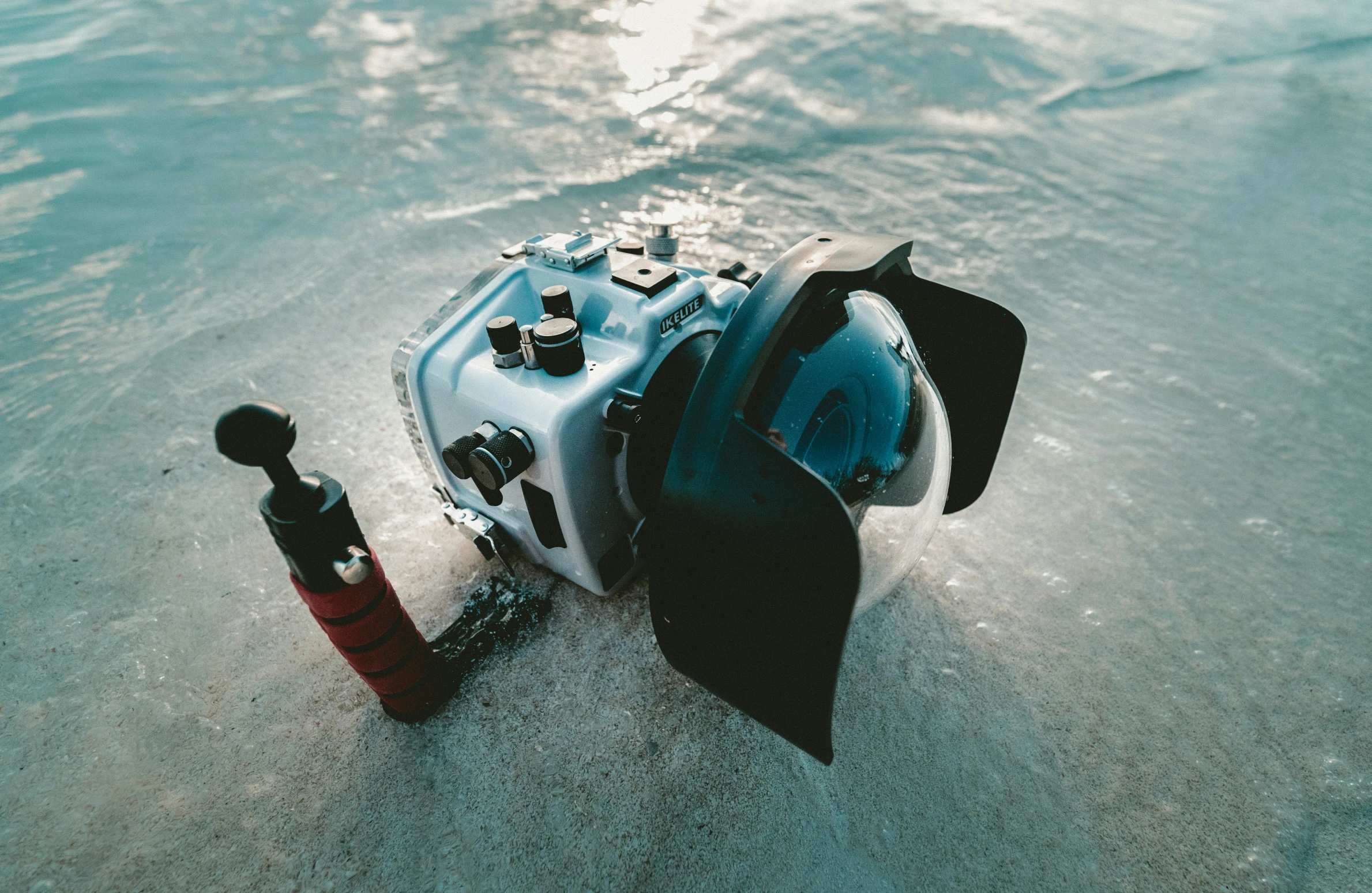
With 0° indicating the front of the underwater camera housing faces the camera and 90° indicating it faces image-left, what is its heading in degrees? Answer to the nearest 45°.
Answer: approximately 315°
